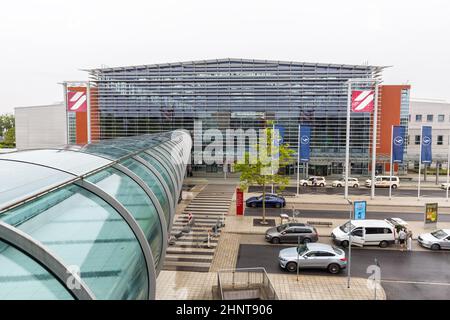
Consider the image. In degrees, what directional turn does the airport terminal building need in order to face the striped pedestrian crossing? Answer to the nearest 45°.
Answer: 0° — it already faces it

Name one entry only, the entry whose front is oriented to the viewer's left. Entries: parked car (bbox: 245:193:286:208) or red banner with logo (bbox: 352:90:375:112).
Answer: the parked car

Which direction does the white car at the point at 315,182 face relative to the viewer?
to the viewer's left

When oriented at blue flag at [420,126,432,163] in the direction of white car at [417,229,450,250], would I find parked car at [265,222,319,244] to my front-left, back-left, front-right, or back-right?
front-right

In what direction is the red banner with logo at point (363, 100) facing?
toward the camera

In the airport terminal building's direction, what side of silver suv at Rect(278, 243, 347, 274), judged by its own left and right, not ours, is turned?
right

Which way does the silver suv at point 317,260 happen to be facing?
to the viewer's left

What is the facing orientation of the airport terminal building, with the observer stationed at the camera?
facing the viewer

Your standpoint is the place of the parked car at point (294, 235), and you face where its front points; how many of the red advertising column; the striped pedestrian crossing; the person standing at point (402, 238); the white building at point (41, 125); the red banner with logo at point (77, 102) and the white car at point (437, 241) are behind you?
2

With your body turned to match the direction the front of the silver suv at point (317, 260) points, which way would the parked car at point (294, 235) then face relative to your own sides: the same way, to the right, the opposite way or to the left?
the same way

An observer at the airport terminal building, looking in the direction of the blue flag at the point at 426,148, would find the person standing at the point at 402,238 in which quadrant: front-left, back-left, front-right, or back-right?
front-right

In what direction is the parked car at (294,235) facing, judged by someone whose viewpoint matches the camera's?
facing to the left of the viewer

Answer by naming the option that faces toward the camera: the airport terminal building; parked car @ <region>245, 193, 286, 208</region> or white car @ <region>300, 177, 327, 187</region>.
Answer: the airport terminal building

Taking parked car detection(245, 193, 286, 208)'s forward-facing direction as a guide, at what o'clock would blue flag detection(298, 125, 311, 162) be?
The blue flag is roughly at 4 o'clock from the parked car.

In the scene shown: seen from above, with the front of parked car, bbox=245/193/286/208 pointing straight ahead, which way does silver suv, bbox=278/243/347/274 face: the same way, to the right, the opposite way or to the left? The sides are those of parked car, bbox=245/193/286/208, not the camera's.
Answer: the same way

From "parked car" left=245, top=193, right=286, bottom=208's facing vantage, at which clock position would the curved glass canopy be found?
The curved glass canopy is roughly at 9 o'clock from the parked car.

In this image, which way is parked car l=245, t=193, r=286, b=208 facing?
to the viewer's left
